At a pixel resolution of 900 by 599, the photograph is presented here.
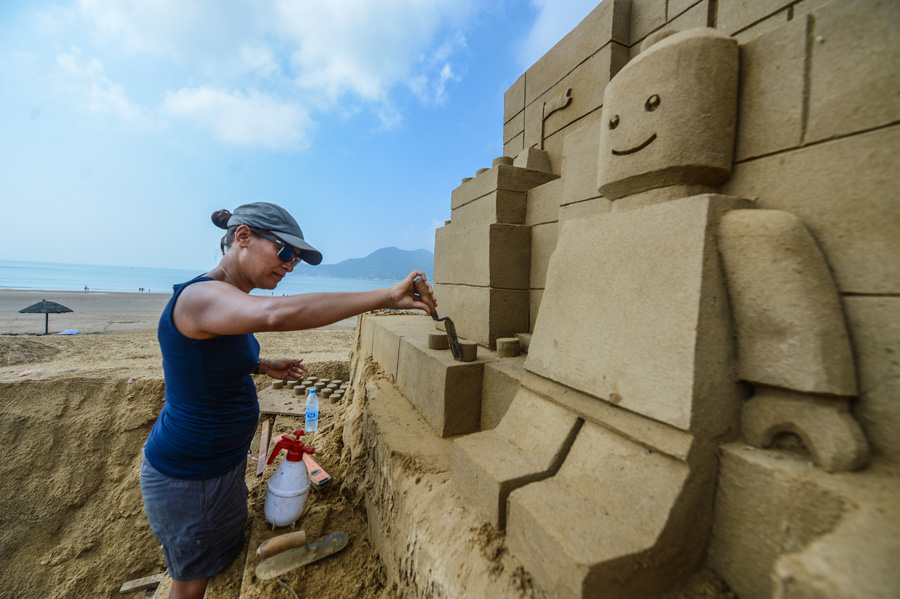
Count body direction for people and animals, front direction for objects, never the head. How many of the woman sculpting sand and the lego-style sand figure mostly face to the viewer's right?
1

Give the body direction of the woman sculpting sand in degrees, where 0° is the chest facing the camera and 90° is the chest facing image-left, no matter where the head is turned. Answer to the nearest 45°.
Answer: approximately 270°

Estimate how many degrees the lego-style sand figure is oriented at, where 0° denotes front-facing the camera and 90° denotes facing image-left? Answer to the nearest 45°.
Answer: approximately 45°

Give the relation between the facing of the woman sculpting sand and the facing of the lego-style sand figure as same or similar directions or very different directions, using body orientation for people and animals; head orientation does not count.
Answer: very different directions

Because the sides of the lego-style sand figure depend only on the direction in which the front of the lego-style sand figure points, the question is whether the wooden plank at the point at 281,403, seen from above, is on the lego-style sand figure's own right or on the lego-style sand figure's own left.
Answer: on the lego-style sand figure's own right

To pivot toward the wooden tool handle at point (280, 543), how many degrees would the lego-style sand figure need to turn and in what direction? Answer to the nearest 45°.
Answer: approximately 45° to its right

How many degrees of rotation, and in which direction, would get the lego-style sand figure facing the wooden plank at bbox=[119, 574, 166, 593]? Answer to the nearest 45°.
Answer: approximately 45° to its right
